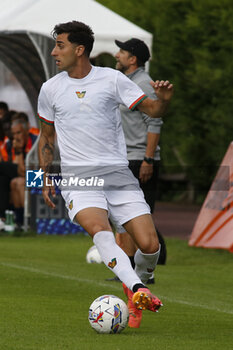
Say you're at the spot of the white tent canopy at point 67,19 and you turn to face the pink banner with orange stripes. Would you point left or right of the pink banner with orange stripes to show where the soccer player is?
right

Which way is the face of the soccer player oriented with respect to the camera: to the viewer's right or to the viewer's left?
to the viewer's left

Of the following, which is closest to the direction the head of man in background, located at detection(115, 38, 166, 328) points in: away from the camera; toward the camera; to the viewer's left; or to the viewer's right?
to the viewer's left

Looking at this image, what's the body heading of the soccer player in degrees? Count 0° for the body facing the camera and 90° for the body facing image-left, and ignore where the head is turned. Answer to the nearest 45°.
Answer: approximately 0°

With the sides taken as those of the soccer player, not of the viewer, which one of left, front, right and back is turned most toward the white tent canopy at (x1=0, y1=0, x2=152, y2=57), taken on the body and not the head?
back

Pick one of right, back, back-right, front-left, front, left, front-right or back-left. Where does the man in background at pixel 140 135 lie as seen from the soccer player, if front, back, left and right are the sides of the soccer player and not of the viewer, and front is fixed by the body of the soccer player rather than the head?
back

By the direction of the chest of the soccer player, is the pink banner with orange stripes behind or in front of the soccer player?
behind
